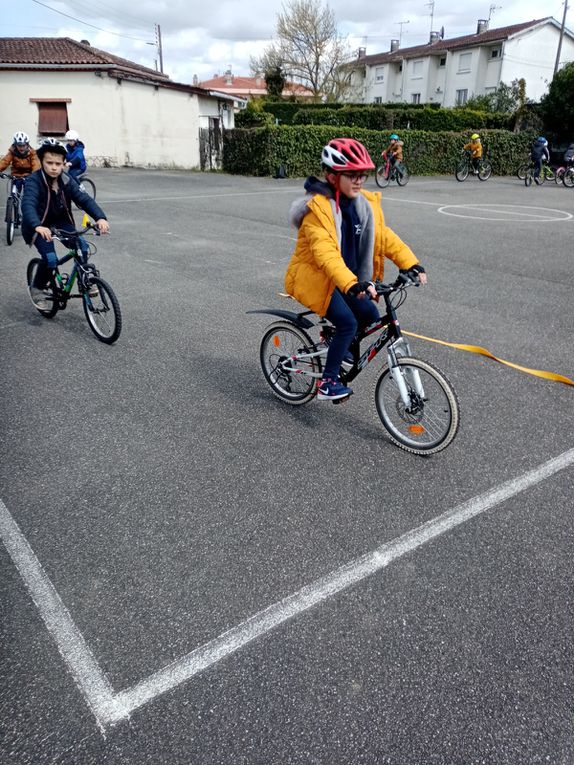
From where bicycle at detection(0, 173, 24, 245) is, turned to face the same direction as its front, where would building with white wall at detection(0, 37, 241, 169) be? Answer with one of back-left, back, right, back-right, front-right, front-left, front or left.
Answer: back

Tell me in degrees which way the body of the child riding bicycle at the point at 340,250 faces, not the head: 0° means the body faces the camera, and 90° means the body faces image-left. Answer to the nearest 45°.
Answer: approximately 315°

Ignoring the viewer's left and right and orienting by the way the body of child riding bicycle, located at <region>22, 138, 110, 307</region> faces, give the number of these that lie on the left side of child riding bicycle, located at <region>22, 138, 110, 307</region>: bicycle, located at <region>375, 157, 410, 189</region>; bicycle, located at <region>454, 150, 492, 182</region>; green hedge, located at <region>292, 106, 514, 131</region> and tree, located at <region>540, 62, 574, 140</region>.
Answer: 4

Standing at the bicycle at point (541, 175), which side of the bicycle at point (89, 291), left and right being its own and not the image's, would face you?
left

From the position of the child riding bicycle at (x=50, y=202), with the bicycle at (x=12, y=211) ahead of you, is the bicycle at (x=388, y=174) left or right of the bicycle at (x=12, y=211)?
right

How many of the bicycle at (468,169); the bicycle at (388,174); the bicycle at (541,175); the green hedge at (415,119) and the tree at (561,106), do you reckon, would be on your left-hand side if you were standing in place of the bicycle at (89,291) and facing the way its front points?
5

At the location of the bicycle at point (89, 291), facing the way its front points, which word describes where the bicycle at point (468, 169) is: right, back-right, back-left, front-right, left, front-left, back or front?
left

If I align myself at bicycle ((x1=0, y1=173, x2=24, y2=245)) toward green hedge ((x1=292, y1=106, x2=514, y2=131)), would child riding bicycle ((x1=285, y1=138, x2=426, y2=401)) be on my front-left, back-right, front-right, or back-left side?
back-right

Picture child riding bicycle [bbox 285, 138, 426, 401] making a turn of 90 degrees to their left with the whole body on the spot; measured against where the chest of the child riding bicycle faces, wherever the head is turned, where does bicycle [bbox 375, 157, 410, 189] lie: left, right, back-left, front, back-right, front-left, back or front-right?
front-left

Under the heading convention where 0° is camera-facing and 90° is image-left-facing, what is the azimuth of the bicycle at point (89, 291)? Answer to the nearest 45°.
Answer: approximately 315°

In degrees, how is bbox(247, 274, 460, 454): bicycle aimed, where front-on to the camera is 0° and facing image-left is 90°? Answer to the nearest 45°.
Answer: approximately 315°
